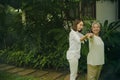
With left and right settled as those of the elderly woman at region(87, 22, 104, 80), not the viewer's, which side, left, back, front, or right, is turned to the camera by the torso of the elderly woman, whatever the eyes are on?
front
